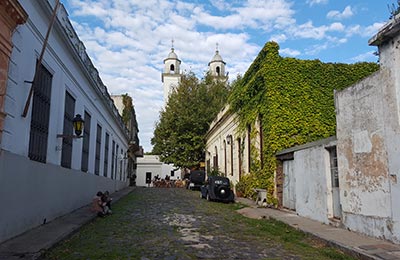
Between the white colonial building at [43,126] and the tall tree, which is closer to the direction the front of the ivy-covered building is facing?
the white colonial building

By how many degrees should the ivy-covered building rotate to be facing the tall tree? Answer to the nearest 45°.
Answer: approximately 90° to its right

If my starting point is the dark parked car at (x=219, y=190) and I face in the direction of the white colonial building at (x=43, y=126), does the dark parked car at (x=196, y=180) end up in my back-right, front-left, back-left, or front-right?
back-right

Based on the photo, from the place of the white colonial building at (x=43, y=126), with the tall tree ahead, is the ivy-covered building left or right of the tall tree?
right

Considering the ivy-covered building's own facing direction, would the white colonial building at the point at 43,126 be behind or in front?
in front

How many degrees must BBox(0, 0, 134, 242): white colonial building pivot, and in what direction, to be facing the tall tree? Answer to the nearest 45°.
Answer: approximately 90° to its left

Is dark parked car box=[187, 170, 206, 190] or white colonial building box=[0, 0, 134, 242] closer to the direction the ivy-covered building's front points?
the white colonial building

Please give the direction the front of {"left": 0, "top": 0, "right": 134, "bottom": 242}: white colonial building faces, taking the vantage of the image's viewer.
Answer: facing the viewer and to the right of the viewer

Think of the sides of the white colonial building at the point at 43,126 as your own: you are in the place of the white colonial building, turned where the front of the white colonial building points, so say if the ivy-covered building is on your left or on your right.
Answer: on your left

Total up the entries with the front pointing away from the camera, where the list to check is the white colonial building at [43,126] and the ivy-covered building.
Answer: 0
